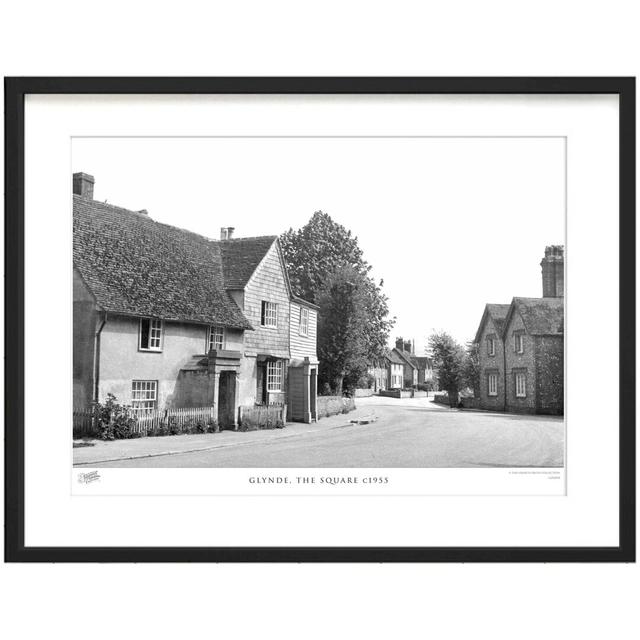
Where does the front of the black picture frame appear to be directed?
toward the camera
